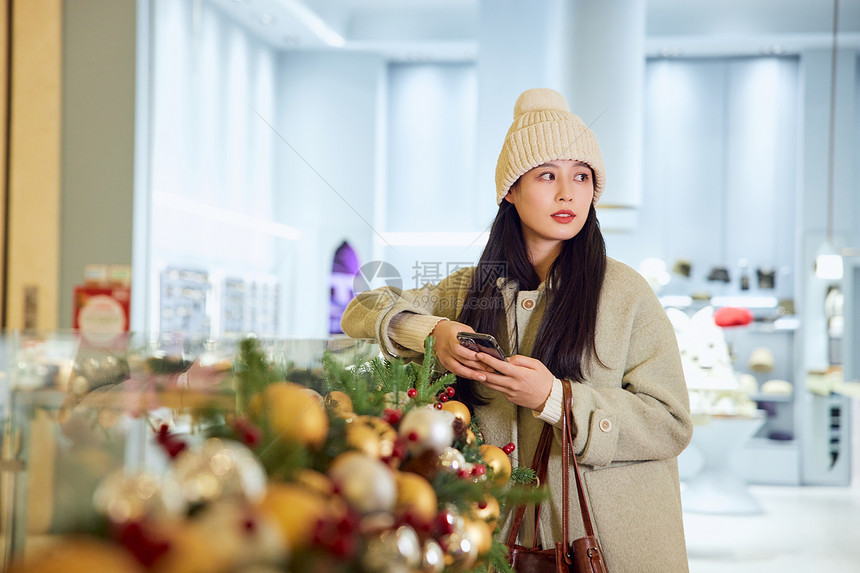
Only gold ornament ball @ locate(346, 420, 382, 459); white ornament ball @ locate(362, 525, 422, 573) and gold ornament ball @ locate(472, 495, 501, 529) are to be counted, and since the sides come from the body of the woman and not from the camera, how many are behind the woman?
0

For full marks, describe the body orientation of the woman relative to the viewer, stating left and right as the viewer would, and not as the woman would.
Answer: facing the viewer and to the left of the viewer

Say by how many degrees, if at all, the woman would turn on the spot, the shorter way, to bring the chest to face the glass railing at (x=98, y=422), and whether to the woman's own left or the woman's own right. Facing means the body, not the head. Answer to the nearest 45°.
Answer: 0° — they already face it

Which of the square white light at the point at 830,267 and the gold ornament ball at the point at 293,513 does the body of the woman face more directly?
the gold ornament ball

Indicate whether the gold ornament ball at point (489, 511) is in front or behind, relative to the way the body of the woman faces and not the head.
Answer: in front

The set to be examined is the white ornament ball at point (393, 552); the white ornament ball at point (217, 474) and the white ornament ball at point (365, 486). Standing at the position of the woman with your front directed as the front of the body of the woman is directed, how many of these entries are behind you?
0

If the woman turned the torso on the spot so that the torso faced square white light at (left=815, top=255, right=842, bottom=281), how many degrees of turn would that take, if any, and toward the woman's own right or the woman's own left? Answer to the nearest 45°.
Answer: approximately 180°

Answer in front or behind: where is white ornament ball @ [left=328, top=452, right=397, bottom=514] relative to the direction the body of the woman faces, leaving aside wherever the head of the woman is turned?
in front

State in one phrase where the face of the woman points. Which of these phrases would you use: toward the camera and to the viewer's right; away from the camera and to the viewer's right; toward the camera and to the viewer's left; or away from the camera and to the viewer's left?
toward the camera and to the viewer's right
